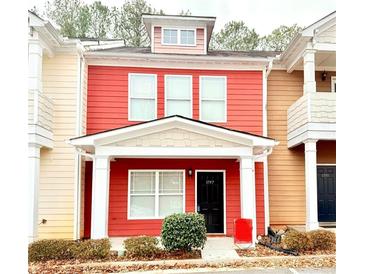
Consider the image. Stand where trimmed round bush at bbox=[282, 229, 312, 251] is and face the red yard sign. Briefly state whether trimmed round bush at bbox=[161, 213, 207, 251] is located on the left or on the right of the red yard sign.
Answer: left

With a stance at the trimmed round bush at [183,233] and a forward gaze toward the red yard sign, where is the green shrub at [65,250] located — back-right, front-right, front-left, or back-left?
back-right

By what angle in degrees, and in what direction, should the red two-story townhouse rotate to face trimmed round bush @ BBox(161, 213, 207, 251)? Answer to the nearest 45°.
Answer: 0° — it already faces it

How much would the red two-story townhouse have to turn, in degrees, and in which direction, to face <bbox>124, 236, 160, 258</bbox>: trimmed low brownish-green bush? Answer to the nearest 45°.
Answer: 0° — it already faces it

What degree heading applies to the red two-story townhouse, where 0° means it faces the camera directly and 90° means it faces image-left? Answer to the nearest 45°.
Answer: approximately 0°
